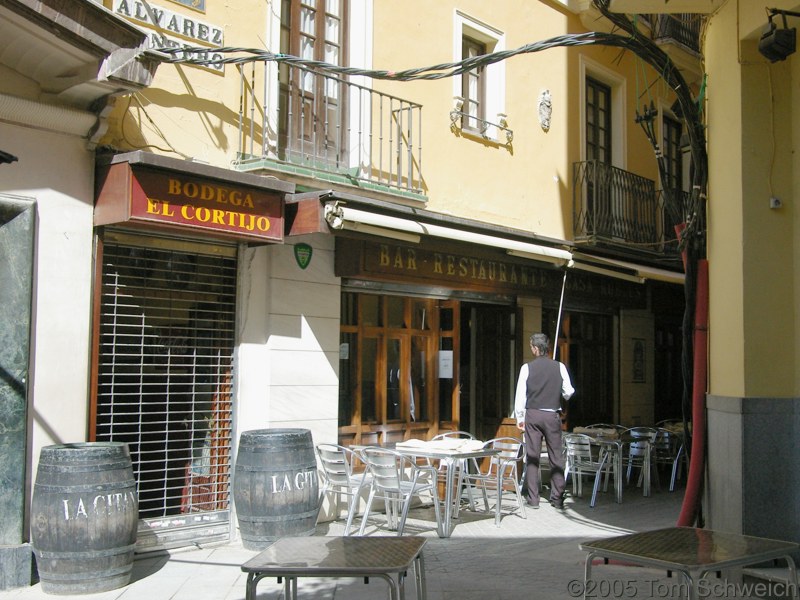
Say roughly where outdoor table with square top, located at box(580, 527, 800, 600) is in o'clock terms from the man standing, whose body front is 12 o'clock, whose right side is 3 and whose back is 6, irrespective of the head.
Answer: The outdoor table with square top is roughly at 6 o'clock from the man standing.

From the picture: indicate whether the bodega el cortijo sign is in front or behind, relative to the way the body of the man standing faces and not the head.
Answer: behind

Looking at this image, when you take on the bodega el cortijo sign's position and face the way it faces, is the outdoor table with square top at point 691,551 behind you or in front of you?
in front

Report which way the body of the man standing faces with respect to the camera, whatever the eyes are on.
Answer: away from the camera

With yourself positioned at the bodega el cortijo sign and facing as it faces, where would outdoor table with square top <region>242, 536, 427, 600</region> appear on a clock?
The outdoor table with square top is roughly at 1 o'clock from the bodega el cortijo sign.

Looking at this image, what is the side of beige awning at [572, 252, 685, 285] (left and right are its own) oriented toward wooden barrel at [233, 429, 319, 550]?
right

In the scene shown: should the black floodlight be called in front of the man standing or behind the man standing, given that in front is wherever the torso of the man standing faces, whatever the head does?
behind

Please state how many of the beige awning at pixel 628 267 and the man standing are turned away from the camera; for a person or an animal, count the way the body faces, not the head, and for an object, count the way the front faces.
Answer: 1

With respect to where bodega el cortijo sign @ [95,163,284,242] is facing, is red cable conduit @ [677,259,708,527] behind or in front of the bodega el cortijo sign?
in front

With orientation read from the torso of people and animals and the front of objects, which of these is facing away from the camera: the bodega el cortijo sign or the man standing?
the man standing

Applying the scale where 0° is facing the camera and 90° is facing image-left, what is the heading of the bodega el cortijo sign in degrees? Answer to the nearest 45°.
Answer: approximately 315°
